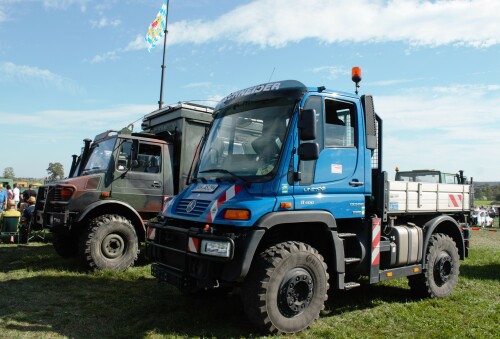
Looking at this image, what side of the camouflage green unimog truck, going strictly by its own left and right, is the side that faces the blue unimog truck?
left

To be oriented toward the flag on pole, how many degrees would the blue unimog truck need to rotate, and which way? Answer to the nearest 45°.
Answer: approximately 90° to its right

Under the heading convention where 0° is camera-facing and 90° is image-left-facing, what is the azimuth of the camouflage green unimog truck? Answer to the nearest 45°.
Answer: approximately 45°

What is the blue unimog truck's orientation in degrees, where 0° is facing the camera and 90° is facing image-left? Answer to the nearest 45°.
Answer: approximately 45°

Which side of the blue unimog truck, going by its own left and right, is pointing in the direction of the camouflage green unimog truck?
right
